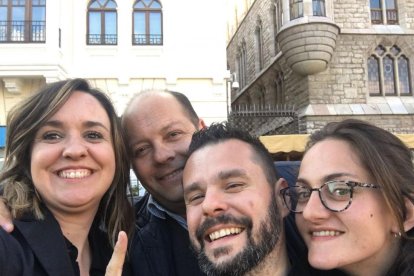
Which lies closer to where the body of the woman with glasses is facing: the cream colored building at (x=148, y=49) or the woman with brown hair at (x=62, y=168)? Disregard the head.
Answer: the woman with brown hair

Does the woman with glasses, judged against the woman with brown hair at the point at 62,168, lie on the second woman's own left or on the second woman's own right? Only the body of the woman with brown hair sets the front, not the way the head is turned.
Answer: on the second woman's own left

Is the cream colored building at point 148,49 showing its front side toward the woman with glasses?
yes

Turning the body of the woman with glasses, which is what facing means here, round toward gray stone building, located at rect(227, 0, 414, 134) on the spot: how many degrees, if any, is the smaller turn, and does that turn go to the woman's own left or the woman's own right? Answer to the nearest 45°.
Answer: approximately 135° to the woman's own right

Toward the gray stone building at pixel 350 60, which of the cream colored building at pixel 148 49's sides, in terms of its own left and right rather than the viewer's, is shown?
left

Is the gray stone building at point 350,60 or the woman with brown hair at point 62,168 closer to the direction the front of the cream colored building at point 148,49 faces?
the woman with brown hair

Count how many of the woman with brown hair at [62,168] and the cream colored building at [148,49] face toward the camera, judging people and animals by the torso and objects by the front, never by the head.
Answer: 2

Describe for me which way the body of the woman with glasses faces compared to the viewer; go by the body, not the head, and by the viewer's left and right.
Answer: facing the viewer and to the left of the viewer

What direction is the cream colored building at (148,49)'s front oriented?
toward the camera

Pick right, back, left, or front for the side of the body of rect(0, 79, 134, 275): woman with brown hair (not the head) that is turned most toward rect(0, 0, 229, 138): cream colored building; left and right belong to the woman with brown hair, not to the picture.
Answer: back

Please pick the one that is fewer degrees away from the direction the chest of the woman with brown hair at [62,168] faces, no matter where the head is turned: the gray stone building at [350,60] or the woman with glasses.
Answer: the woman with glasses

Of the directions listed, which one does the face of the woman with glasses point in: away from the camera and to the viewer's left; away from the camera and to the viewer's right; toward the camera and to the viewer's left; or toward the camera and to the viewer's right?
toward the camera and to the viewer's left
